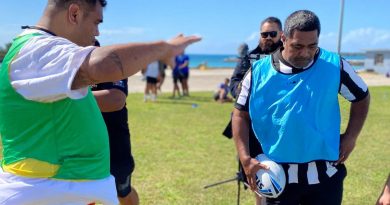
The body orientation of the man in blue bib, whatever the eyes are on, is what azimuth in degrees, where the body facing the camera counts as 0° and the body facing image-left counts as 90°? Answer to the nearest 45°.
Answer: approximately 0°

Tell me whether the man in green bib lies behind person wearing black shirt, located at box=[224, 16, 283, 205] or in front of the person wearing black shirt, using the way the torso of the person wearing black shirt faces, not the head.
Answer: in front

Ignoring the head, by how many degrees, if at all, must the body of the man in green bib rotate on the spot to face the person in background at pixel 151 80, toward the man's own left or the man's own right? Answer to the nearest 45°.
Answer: approximately 90° to the man's own left

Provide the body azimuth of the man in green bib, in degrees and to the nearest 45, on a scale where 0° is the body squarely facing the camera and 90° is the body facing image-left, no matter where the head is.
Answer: approximately 270°

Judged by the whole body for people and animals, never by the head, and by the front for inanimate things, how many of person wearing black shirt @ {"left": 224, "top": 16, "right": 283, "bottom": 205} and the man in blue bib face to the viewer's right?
0

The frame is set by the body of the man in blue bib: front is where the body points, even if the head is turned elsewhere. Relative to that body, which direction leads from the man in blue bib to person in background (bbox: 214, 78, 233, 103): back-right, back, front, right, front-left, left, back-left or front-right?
back

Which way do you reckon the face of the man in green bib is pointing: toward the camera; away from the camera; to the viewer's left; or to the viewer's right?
to the viewer's right

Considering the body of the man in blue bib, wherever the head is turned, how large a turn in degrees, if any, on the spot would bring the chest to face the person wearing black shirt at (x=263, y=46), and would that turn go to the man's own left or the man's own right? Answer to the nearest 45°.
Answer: approximately 180°

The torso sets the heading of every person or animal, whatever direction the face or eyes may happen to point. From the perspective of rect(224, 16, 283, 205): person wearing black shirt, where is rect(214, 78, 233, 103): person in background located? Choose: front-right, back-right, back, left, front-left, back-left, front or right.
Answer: back-right

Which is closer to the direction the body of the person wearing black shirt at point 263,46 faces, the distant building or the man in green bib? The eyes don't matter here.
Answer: the man in green bib

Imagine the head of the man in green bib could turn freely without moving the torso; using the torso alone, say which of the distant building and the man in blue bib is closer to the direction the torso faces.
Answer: the man in blue bib

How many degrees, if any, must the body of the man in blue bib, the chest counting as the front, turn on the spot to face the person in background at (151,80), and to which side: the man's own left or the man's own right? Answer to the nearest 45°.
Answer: approximately 135° to the man's own right
